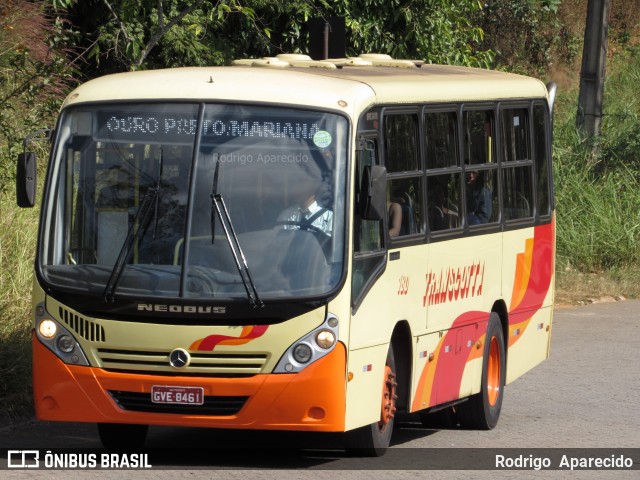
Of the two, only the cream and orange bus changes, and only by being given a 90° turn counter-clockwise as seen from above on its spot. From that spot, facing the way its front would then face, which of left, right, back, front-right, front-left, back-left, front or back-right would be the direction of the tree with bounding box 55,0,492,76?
back-left

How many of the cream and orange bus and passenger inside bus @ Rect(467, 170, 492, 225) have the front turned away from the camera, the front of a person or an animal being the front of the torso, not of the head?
0

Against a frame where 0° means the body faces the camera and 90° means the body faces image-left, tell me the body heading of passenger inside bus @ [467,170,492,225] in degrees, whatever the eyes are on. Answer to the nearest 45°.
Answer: approximately 45°

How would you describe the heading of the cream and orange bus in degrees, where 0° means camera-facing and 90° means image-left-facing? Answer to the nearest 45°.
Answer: approximately 45°
